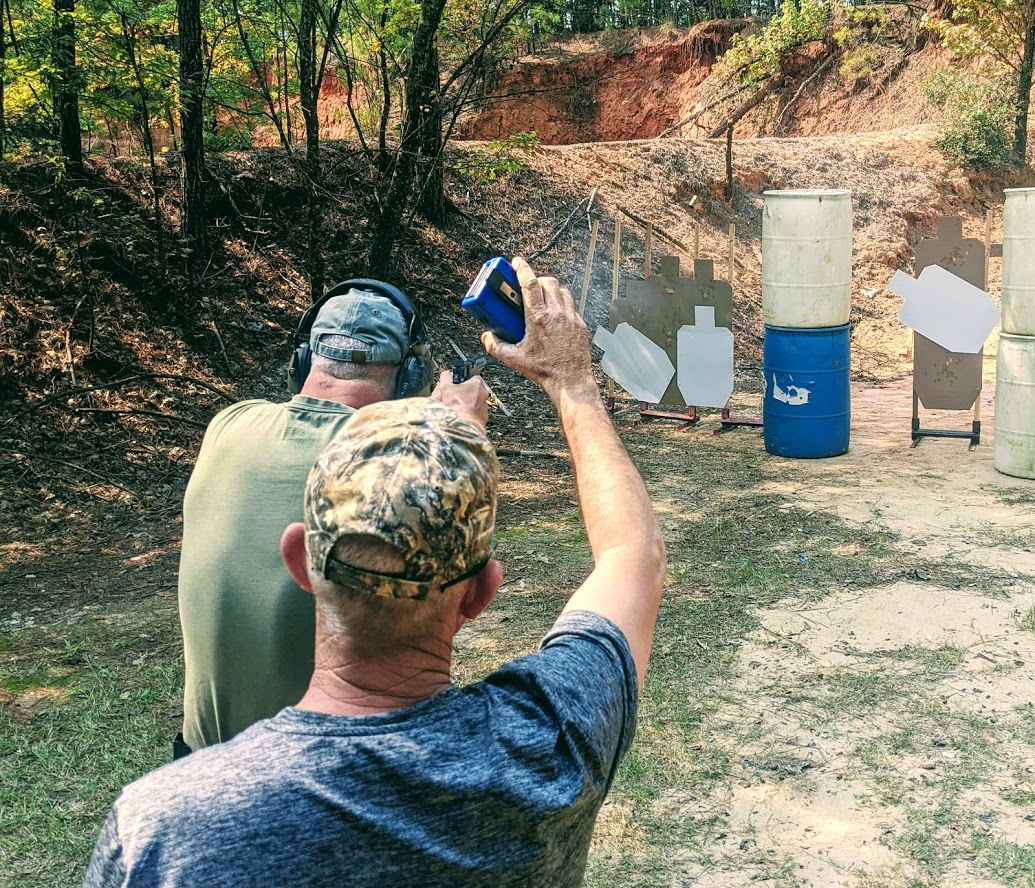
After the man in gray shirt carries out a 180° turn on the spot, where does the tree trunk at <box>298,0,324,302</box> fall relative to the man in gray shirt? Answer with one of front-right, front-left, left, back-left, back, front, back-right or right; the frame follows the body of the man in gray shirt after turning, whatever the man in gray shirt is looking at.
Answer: back

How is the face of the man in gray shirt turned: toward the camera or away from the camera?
away from the camera

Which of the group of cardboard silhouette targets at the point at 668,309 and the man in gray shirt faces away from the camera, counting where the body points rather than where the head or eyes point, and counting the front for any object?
the man in gray shirt

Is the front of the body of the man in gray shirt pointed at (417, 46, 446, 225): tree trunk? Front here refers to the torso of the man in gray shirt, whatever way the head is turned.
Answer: yes

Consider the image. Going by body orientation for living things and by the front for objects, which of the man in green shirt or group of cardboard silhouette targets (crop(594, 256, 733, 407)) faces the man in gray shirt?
the group of cardboard silhouette targets

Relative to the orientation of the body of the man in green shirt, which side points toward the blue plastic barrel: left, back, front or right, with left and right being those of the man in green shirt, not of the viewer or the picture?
front

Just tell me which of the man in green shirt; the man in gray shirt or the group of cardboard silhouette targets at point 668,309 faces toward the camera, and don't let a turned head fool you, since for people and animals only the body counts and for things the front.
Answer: the group of cardboard silhouette targets

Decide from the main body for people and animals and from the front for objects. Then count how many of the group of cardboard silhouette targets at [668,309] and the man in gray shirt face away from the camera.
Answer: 1

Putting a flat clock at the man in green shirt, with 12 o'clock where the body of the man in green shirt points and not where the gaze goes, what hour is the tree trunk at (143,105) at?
The tree trunk is roughly at 10 o'clock from the man in green shirt.

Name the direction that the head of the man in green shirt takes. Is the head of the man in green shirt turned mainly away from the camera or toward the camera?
away from the camera

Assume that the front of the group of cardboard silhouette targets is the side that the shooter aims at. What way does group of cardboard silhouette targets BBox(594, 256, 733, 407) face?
toward the camera

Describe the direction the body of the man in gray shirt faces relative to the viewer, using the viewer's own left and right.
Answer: facing away from the viewer

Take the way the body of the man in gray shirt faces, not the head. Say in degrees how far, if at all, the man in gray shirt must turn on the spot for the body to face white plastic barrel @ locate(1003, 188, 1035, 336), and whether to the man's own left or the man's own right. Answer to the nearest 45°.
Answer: approximately 45° to the man's own right

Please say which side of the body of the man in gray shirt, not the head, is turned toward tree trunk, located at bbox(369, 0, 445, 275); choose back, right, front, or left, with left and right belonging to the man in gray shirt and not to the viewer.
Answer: front

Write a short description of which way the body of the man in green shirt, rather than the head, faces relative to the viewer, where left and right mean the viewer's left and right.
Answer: facing away from the viewer and to the right of the viewer

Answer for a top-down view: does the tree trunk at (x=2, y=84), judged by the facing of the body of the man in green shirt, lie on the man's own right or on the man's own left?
on the man's own left

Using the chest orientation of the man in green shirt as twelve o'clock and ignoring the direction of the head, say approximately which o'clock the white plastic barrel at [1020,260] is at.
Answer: The white plastic barrel is roughly at 12 o'clock from the man in green shirt.

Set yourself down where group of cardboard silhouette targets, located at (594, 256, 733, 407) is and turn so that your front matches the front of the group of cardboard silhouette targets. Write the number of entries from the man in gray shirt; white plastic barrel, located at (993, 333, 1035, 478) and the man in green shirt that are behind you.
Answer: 0

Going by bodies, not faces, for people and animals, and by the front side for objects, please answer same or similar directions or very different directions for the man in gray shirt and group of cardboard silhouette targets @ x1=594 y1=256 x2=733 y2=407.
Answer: very different directions
